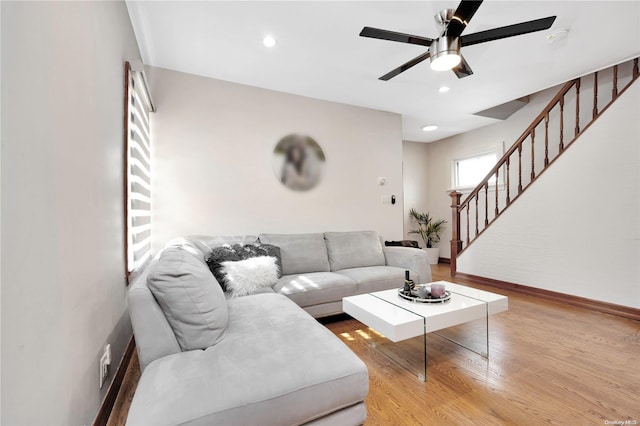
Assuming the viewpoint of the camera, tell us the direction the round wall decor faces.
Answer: facing the viewer

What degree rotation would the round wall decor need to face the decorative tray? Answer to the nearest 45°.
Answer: approximately 45° to its left

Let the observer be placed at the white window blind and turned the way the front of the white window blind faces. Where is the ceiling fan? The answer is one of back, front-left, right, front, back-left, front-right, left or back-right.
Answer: front-right

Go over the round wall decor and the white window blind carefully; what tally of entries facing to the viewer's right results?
1

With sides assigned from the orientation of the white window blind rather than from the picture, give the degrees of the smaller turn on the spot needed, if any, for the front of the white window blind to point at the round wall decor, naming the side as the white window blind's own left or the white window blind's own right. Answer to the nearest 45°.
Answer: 0° — it already faces it

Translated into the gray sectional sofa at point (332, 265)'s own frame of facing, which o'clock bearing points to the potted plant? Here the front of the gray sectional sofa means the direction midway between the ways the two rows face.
The potted plant is roughly at 9 o'clock from the gray sectional sofa.

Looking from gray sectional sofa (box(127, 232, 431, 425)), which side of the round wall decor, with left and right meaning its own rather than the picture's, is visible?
front

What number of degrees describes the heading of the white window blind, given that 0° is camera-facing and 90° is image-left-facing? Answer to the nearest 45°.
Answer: approximately 270°

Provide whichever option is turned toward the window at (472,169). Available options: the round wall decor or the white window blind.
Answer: the white window blind

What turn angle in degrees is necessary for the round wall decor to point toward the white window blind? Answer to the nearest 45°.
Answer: approximately 45° to its right

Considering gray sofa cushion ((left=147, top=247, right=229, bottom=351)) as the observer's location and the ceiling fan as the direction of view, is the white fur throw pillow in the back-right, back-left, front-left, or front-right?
front-left

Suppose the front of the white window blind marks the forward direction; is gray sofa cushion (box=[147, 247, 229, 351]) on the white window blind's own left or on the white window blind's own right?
on the white window blind's own right
